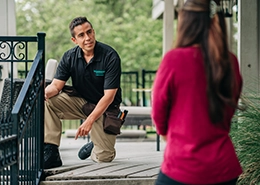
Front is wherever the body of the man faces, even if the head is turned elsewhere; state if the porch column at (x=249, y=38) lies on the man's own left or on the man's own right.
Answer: on the man's own left

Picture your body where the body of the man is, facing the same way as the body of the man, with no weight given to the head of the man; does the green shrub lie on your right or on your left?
on your left

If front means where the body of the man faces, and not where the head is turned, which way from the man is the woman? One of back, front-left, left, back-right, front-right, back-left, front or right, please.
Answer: front

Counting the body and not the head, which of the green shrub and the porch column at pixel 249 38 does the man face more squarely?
the green shrub

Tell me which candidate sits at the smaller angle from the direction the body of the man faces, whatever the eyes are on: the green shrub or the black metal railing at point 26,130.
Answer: the black metal railing

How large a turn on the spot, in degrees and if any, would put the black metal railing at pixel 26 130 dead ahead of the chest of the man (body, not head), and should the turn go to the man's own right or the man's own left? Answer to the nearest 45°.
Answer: approximately 45° to the man's own right

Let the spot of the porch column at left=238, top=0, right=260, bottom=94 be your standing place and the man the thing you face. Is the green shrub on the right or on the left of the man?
left

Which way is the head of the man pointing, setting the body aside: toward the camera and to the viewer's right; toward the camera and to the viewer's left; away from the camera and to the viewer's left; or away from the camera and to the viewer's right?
toward the camera and to the viewer's right

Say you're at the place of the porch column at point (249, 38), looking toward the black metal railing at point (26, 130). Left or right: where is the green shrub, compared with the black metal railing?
left

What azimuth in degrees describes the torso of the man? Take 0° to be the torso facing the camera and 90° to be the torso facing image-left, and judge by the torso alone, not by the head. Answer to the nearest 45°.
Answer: approximately 0°

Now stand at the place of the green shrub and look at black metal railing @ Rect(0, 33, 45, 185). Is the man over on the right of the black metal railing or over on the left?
right
